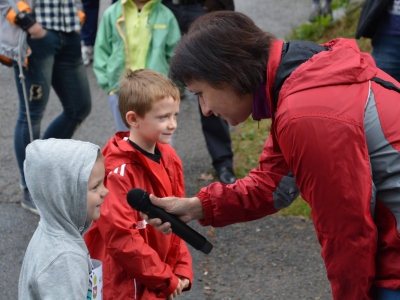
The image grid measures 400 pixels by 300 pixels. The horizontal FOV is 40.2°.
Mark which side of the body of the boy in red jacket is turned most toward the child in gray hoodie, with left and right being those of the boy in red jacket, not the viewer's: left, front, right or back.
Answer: right

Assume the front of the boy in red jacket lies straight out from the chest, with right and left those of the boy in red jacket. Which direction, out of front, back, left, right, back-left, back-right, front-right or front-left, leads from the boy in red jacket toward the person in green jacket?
back-left

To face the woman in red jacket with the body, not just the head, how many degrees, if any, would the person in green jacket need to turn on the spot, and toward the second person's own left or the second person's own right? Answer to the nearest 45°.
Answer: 0° — they already face them

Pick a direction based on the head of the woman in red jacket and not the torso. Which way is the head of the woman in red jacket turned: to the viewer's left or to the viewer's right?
to the viewer's left

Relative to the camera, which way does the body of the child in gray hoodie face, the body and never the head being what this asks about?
to the viewer's right

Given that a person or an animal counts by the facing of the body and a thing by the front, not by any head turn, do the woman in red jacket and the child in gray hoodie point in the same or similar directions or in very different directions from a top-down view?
very different directions

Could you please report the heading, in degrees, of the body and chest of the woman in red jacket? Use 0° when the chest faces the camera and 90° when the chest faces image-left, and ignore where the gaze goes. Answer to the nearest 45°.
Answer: approximately 90°

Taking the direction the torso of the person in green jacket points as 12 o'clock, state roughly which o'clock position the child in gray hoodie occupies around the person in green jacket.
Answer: The child in gray hoodie is roughly at 12 o'clock from the person in green jacket.

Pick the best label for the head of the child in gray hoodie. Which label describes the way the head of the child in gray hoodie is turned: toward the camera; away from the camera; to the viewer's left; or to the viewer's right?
to the viewer's right

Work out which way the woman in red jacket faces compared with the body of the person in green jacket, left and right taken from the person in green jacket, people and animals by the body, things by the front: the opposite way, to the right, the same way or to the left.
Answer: to the right
